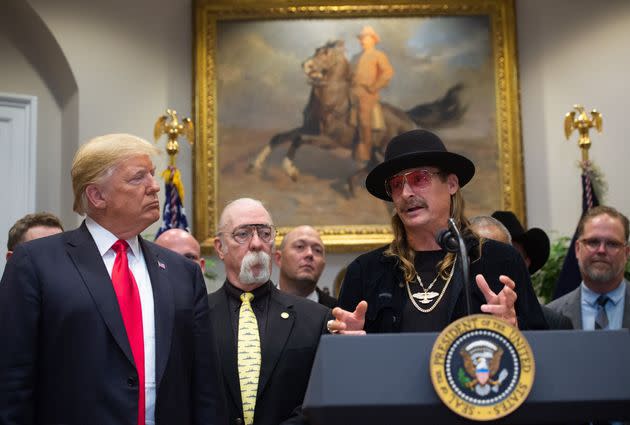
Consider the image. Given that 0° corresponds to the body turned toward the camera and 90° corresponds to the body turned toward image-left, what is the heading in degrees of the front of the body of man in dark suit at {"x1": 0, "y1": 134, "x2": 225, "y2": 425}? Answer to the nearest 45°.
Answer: approximately 315°

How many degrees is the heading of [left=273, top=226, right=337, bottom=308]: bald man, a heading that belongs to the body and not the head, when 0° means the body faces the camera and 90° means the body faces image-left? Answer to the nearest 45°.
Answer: approximately 315°

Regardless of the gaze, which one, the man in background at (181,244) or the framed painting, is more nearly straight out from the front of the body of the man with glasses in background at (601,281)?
the man in background

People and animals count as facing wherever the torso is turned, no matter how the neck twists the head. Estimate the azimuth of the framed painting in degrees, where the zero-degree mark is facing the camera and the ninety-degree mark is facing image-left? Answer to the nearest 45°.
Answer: approximately 0°

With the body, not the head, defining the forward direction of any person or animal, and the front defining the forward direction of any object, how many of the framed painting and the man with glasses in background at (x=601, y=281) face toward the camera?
2

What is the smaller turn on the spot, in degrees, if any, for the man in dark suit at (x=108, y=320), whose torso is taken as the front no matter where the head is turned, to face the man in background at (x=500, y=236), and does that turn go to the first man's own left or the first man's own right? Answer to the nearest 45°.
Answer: approximately 90° to the first man's own left

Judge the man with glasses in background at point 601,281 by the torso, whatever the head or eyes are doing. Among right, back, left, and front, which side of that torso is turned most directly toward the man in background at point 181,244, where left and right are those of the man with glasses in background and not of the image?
right

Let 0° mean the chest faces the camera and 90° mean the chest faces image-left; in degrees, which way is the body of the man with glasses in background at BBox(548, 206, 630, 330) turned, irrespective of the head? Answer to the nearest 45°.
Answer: approximately 0°
